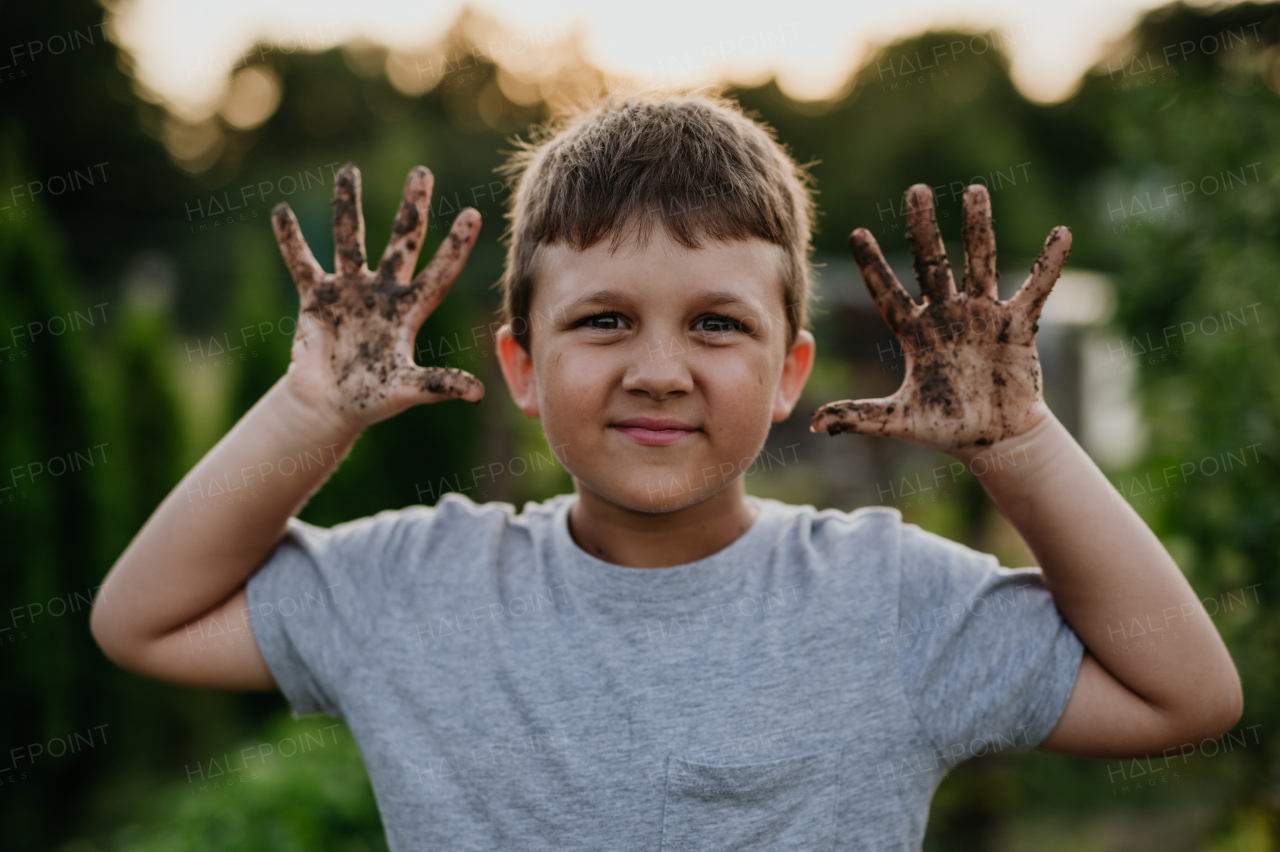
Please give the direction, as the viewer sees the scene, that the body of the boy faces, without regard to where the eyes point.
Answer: toward the camera

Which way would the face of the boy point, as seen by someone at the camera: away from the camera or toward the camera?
toward the camera
